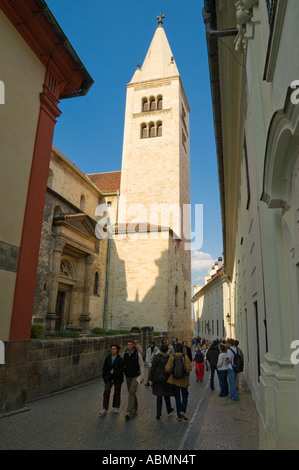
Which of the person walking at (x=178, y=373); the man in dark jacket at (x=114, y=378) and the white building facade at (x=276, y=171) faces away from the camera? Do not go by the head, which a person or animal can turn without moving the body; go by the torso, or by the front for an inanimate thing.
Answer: the person walking

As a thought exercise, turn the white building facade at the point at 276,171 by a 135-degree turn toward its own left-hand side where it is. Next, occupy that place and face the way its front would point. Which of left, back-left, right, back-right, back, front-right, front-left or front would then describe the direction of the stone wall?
back

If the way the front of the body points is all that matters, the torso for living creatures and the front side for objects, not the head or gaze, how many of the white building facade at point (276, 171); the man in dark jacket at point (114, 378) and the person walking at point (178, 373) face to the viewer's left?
1

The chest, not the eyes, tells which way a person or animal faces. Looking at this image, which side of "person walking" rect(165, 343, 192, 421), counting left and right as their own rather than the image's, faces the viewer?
back

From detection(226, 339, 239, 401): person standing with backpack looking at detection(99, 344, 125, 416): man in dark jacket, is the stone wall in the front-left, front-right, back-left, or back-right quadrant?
front-right

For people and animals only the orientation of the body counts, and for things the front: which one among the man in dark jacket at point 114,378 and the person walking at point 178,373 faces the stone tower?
the person walking

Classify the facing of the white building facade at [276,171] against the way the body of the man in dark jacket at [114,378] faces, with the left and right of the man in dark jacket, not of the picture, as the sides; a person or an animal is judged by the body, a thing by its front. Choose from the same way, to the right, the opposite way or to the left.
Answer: to the right

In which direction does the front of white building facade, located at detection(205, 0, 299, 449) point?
to the viewer's left

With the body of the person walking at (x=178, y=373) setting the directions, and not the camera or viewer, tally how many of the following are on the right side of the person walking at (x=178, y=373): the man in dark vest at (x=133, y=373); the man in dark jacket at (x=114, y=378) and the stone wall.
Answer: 0

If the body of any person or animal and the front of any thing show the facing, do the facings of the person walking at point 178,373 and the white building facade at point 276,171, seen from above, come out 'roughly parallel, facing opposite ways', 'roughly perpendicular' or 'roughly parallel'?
roughly perpendicular

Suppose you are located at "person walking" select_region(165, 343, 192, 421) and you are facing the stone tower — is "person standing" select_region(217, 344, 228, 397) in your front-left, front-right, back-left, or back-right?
front-right

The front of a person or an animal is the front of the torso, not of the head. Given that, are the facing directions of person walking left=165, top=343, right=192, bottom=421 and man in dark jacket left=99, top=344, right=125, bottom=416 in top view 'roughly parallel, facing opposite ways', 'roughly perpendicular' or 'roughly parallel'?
roughly parallel, facing opposite ways

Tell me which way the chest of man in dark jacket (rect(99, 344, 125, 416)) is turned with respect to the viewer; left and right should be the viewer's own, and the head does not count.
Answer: facing the viewer

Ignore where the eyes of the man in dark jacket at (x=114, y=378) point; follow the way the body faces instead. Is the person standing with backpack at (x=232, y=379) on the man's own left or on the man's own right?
on the man's own left
